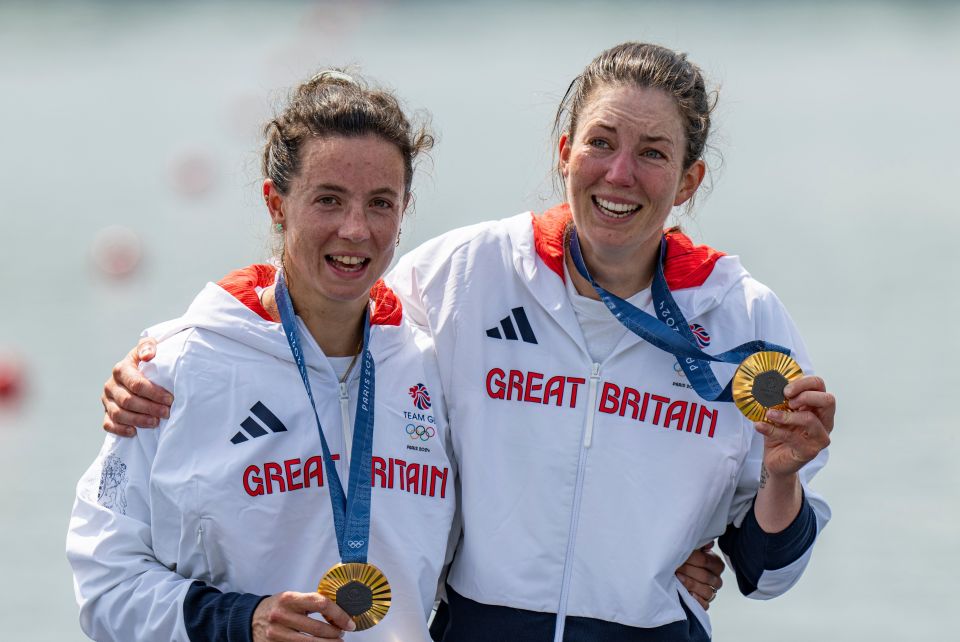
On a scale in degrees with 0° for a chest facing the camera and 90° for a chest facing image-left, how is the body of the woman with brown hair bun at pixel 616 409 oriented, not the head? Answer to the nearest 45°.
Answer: approximately 0°

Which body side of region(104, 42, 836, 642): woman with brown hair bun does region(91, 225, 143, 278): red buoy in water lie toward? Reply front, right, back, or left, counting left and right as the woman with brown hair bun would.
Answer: back

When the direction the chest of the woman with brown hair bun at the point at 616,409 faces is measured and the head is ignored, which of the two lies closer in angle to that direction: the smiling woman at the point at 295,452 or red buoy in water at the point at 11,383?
the smiling woman

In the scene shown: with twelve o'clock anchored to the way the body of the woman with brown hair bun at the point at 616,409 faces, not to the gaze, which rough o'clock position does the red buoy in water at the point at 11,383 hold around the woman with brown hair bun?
The red buoy in water is roughly at 5 o'clock from the woman with brown hair bun.

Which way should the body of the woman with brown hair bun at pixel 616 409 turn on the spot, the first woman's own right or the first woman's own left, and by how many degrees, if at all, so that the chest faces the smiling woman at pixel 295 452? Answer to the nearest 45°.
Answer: approximately 90° to the first woman's own right
